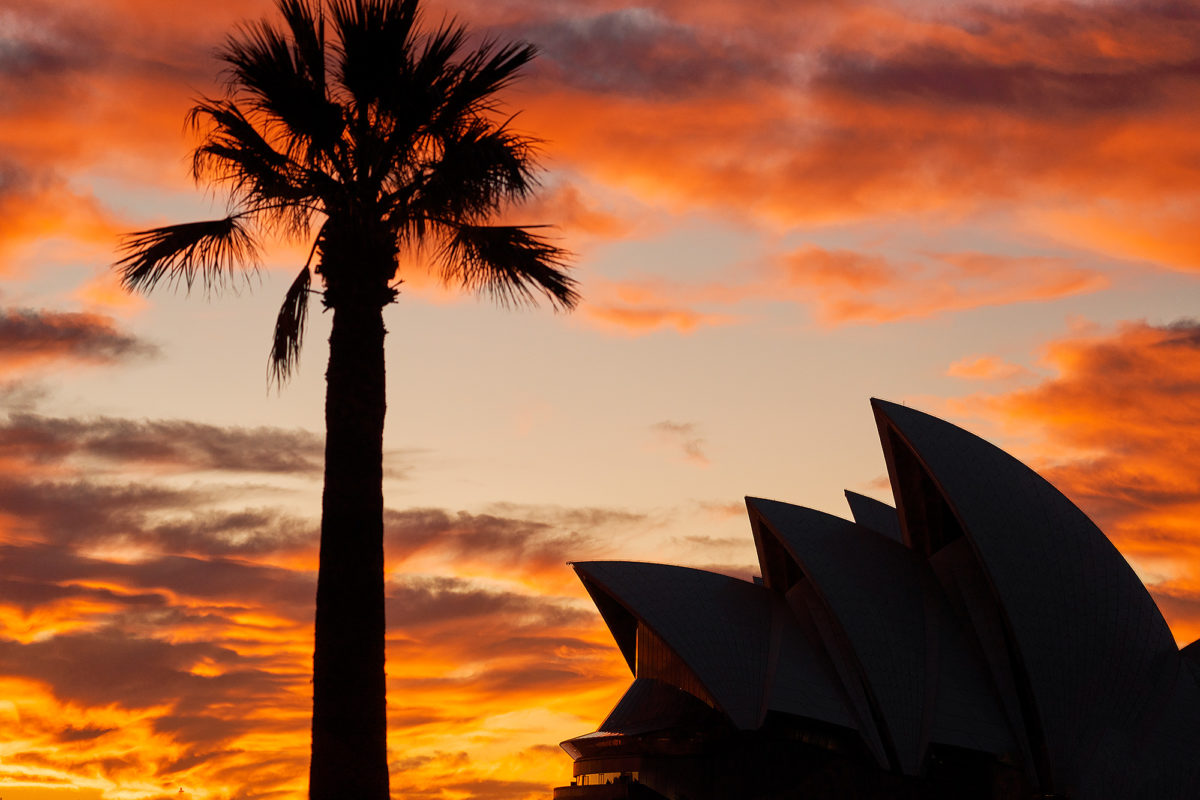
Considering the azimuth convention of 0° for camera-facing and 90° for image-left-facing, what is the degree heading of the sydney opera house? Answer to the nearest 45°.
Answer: approximately 90°
